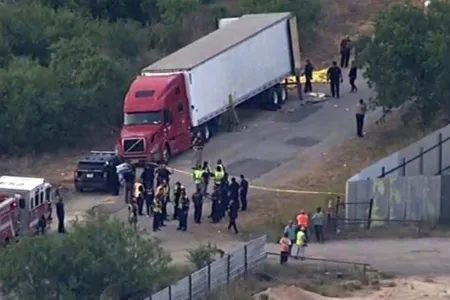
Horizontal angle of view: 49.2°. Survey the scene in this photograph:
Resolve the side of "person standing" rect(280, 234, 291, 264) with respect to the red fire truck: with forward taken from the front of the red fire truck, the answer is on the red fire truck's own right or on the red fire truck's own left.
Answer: on the red fire truck's own right

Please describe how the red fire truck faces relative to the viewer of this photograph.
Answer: facing away from the viewer and to the right of the viewer

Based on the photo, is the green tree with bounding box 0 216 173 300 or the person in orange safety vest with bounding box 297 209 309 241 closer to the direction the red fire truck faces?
the person in orange safety vest

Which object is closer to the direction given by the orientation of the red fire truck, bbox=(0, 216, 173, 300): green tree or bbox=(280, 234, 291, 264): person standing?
the person standing

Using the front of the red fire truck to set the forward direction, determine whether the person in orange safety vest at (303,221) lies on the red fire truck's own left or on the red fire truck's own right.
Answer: on the red fire truck's own right

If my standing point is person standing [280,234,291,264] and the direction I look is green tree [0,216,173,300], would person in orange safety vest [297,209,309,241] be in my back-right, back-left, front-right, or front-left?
back-right

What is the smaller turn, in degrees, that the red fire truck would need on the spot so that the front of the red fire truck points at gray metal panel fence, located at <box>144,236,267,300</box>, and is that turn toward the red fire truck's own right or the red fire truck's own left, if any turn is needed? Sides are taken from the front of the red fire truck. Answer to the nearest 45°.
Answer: approximately 90° to the red fire truck's own right

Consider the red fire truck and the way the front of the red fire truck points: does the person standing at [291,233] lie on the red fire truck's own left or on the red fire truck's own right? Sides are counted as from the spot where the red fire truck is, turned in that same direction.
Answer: on the red fire truck's own right
